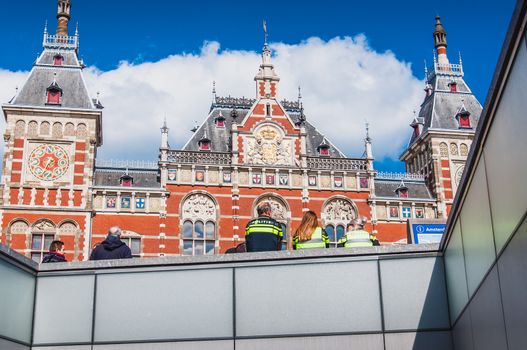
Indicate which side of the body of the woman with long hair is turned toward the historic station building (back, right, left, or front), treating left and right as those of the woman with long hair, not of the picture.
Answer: front

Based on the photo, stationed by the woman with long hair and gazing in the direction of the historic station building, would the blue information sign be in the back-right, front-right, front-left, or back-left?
front-right

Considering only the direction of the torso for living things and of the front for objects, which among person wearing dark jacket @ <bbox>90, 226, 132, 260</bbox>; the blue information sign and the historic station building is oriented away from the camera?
the person wearing dark jacket

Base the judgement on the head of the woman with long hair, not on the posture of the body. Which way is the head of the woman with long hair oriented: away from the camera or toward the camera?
away from the camera

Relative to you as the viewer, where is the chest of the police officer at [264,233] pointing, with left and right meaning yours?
facing away from the viewer

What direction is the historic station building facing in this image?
toward the camera

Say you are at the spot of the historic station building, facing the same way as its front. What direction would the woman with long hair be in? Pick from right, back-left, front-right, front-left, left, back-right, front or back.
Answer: front

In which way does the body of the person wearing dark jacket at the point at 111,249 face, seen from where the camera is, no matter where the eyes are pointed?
away from the camera

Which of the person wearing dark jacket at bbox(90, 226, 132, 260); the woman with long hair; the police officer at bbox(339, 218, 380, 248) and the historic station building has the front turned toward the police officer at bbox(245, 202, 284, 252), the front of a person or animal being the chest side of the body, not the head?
the historic station building

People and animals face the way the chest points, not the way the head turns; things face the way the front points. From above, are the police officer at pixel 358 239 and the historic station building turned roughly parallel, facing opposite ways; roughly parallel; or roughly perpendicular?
roughly parallel, facing opposite ways

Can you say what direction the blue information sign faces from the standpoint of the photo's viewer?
facing the viewer

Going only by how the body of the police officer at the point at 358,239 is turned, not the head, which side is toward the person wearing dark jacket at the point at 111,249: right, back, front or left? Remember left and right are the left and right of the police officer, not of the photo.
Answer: left

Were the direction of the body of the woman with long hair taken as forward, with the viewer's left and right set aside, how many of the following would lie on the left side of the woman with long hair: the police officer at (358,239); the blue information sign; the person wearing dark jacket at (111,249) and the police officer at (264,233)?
2

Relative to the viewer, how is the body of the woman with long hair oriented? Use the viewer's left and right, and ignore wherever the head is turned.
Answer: facing away from the viewer

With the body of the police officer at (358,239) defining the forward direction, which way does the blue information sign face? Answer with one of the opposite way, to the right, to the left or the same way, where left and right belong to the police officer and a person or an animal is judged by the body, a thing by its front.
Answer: the opposite way

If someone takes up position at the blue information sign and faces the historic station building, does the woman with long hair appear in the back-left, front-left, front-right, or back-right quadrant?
back-left

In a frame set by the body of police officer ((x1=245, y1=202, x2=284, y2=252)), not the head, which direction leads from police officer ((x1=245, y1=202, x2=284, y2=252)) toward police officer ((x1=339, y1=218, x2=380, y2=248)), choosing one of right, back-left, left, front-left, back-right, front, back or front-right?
right

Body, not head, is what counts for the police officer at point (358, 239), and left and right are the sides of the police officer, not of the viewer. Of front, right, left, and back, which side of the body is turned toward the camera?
back
